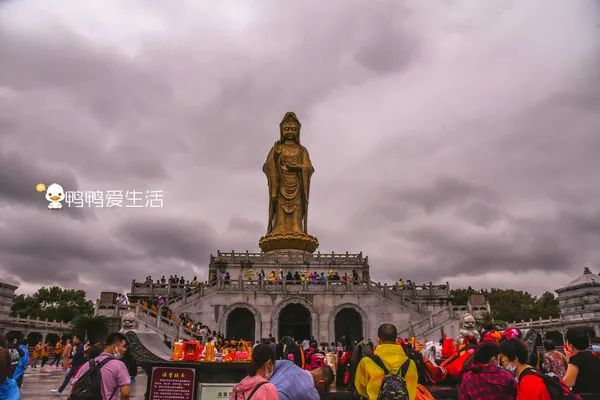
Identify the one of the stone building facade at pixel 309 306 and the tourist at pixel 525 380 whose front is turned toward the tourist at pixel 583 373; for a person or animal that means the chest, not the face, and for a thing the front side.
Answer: the stone building facade

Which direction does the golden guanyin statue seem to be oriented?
toward the camera

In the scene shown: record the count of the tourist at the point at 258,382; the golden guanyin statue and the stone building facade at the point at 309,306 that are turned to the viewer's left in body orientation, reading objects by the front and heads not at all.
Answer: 0

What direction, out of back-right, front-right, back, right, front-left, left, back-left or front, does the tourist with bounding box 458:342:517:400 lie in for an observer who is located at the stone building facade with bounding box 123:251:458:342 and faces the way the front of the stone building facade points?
front

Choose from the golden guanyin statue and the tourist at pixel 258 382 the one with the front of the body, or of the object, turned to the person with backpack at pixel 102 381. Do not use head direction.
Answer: the golden guanyin statue

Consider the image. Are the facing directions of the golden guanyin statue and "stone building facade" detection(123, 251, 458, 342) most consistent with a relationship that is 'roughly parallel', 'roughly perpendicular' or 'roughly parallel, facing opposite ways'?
roughly parallel

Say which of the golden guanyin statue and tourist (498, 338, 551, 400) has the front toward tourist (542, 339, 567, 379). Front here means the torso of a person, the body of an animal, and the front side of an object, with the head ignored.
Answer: the golden guanyin statue

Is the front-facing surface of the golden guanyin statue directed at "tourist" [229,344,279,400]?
yes

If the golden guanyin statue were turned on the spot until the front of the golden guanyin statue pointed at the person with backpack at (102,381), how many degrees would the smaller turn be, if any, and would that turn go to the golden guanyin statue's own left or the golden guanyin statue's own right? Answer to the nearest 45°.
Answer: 0° — it already faces them

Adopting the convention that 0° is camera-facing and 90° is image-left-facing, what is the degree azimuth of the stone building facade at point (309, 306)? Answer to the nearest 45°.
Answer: approximately 0°

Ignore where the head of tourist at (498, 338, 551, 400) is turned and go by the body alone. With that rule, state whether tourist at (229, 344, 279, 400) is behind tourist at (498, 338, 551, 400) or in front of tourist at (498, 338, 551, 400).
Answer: in front

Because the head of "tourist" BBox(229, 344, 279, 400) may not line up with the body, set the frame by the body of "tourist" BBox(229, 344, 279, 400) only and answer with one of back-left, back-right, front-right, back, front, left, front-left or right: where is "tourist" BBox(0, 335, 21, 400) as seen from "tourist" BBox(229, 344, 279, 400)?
back-left
